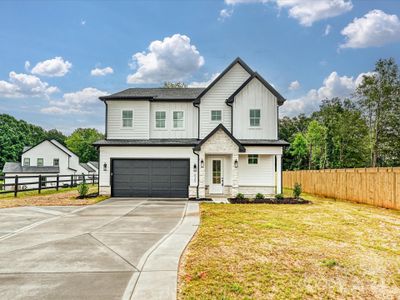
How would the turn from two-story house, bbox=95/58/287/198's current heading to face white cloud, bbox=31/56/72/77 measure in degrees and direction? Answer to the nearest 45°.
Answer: approximately 135° to its right

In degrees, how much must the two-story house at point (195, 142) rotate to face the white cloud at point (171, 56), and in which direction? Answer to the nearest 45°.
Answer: approximately 180°

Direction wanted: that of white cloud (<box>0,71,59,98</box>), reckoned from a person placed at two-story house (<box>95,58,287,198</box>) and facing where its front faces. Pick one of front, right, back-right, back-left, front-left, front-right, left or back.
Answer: back-right

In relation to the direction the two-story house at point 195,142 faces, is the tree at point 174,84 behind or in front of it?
behind

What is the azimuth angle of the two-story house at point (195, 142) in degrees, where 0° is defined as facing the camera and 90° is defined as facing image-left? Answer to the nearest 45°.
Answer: approximately 0°

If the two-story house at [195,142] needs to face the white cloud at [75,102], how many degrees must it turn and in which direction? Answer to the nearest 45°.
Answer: approximately 135° to its right

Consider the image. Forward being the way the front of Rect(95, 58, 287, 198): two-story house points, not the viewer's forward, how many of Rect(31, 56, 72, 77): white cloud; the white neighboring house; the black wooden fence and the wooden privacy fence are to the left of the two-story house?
1

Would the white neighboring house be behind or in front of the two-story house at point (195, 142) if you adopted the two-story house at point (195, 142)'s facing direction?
behind

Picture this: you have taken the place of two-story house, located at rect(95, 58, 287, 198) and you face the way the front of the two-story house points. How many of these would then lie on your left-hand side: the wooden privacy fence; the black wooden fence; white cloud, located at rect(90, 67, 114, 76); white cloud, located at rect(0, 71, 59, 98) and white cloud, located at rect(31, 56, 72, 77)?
1

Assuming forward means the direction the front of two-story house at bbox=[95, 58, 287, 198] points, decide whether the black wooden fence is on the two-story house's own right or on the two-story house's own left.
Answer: on the two-story house's own right
